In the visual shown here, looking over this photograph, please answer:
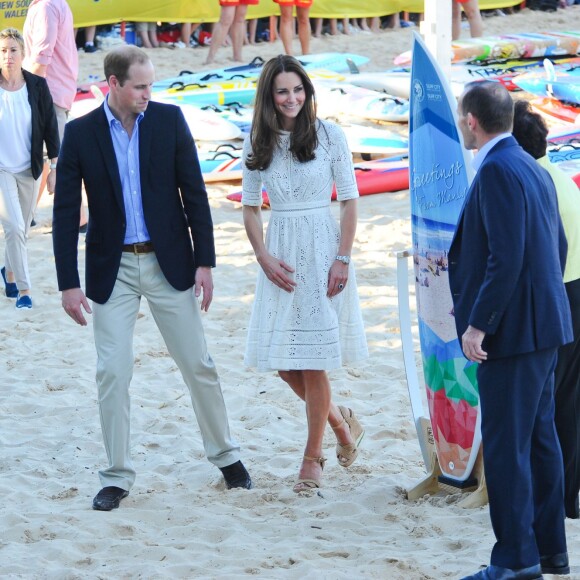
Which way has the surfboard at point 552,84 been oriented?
to the viewer's left

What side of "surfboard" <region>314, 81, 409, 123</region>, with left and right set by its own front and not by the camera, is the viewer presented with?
left

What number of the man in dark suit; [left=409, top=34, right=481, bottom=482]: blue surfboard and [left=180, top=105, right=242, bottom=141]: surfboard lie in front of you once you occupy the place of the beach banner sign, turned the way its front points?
3

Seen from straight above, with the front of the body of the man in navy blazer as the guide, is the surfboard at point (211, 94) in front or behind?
behind

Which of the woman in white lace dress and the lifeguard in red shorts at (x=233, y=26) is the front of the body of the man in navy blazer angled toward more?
the woman in white lace dress

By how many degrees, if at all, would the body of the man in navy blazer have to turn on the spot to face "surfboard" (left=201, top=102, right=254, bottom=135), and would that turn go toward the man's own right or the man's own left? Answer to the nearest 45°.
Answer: approximately 180°

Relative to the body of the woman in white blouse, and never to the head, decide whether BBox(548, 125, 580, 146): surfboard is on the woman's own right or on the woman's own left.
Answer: on the woman's own left

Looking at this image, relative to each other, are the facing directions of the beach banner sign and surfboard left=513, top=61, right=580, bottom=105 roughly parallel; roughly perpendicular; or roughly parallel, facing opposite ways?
roughly perpendicular

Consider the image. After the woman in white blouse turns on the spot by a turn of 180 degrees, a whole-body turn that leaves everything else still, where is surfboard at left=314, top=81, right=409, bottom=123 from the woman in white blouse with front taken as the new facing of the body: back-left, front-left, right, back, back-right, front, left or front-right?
front-right

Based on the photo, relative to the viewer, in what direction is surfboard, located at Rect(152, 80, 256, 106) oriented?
to the viewer's left
